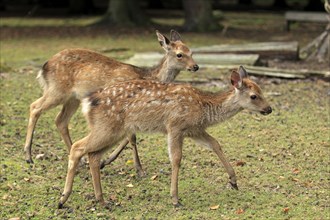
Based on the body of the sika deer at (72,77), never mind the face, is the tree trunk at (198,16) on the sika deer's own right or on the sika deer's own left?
on the sika deer's own left

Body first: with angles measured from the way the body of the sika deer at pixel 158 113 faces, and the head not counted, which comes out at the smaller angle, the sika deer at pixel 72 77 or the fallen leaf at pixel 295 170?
the fallen leaf

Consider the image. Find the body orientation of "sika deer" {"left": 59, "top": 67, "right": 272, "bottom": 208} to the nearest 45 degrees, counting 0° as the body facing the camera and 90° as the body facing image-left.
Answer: approximately 270°

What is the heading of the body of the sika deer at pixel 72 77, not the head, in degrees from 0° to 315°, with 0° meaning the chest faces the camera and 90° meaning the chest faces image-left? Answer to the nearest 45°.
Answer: approximately 270°

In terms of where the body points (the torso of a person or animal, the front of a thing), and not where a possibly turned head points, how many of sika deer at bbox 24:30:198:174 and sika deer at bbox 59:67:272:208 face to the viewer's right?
2

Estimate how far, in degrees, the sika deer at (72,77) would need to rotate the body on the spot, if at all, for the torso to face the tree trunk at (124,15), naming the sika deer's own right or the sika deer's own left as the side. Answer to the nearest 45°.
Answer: approximately 90° to the sika deer's own left

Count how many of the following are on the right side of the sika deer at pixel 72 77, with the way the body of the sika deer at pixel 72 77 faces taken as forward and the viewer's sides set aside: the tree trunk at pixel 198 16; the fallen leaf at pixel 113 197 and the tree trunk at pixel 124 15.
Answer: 1

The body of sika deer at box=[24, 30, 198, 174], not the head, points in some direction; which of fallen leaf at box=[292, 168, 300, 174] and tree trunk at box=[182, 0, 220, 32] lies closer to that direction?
the fallen leaf

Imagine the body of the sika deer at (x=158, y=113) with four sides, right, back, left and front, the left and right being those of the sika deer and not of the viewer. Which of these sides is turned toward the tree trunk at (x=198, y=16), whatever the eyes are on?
left

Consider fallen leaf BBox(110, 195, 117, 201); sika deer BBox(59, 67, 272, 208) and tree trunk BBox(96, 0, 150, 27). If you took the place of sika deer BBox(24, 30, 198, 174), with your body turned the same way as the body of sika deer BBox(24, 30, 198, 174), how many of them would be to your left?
1

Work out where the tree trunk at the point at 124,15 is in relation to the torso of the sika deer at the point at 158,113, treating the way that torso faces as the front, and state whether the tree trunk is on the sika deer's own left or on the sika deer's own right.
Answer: on the sika deer's own left

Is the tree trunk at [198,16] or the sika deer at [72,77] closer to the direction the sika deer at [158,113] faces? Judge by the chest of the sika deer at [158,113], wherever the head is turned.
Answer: the tree trunk
